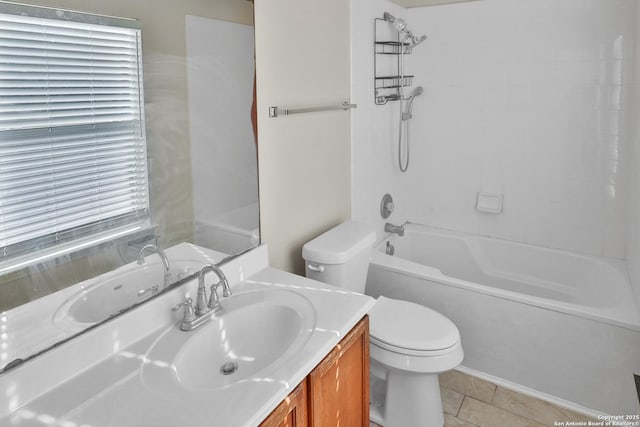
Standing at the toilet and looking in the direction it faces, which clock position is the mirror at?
The mirror is roughly at 3 o'clock from the toilet.

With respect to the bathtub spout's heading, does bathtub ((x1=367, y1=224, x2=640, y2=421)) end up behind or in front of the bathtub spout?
in front

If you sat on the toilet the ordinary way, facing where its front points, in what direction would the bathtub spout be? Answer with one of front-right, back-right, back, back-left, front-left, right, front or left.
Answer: back-left

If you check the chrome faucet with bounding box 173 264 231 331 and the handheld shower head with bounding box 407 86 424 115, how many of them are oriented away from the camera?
0

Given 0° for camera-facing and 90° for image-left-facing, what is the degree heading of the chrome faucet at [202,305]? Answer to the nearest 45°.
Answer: approximately 315°

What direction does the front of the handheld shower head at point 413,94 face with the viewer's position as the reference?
facing the viewer and to the right of the viewer

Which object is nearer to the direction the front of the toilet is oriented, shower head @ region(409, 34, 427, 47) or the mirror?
the mirror

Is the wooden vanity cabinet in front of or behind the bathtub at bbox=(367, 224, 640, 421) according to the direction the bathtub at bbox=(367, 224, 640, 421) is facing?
in front
